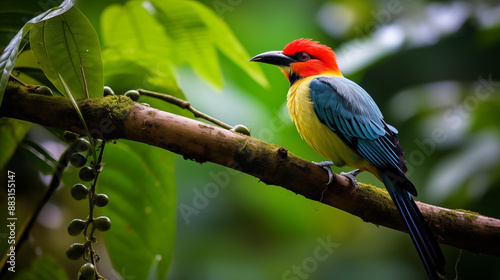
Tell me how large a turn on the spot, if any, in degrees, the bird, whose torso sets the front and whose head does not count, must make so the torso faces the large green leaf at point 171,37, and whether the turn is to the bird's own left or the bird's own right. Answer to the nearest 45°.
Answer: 0° — it already faces it

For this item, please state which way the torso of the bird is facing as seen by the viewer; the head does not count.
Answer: to the viewer's left

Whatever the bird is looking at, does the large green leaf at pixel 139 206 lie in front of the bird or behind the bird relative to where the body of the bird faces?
in front

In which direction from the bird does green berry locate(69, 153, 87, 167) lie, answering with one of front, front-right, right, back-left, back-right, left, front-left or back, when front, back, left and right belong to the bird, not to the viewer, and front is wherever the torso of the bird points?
front-left
